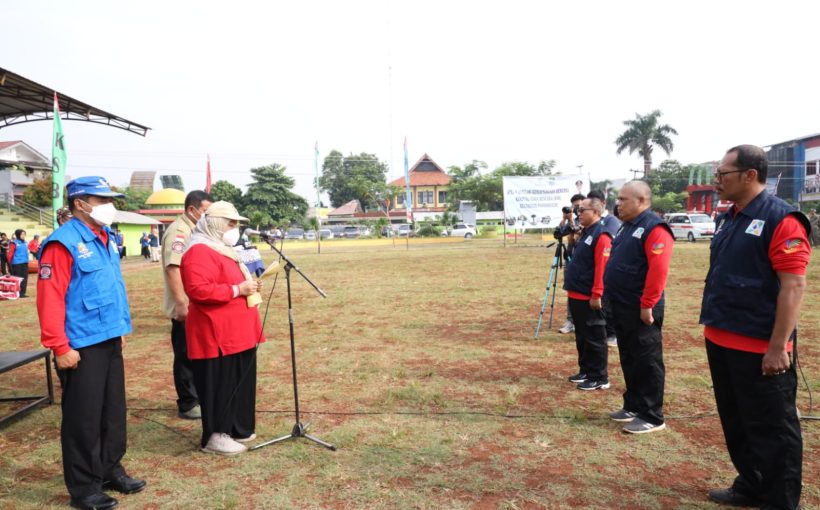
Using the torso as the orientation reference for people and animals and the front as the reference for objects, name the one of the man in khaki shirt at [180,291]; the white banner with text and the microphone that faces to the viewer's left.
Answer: the microphone

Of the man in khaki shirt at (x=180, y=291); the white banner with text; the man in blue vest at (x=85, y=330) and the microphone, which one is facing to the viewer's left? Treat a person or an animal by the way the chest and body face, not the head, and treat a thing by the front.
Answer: the microphone

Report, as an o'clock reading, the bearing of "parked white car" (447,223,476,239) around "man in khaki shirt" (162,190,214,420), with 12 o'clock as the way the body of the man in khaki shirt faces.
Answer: The parked white car is roughly at 10 o'clock from the man in khaki shirt.

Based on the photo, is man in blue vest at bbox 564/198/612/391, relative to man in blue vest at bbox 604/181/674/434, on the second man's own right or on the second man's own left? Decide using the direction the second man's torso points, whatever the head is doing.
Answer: on the second man's own right

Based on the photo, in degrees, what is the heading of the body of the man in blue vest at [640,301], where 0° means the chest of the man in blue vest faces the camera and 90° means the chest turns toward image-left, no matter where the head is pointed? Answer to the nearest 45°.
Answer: approximately 45°

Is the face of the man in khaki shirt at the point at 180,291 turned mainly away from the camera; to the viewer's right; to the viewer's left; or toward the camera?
to the viewer's right

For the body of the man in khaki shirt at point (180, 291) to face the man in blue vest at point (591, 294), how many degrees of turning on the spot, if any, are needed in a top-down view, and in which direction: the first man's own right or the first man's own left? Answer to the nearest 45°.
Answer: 0° — they already face them

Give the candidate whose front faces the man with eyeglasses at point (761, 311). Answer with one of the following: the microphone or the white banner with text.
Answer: the white banner with text

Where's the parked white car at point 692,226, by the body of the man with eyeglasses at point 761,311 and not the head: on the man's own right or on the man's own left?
on the man's own right

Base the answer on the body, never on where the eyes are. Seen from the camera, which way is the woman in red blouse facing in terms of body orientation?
to the viewer's right

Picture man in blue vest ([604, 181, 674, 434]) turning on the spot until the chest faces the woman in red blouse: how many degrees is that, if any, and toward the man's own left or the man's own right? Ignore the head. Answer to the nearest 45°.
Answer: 0° — they already face them

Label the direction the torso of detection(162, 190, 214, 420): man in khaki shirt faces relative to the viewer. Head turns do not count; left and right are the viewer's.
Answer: facing to the right of the viewer

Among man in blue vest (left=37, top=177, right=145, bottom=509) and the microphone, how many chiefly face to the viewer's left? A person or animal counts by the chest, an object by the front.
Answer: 1
